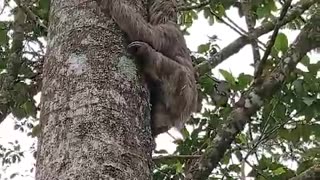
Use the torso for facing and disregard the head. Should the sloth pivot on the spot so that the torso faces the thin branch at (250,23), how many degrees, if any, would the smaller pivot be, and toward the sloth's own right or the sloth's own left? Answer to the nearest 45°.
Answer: approximately 135° to the sloth's own right

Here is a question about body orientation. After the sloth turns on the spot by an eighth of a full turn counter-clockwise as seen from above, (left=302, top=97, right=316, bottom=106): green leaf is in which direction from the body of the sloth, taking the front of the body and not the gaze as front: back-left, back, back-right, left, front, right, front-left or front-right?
back

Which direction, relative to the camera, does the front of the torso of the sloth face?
to the viewer's left

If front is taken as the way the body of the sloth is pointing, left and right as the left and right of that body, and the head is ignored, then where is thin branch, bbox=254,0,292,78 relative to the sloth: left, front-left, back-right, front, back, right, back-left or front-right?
back

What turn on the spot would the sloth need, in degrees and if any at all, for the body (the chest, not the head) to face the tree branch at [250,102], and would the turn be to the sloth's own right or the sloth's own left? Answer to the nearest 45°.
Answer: approximately 180°

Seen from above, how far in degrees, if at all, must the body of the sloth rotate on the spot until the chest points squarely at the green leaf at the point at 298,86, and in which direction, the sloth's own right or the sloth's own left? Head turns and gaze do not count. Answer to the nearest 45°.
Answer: approximately 135° to the sloth's own right

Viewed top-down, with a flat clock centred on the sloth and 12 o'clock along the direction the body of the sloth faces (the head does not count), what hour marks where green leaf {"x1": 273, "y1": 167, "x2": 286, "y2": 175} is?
The green leaf is roughly at 4 o'clock from the sloth.

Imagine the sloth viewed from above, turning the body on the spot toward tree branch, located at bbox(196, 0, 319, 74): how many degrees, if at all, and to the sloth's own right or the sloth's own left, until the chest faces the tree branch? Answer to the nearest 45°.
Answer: approximately 135° to the sloth's own right
